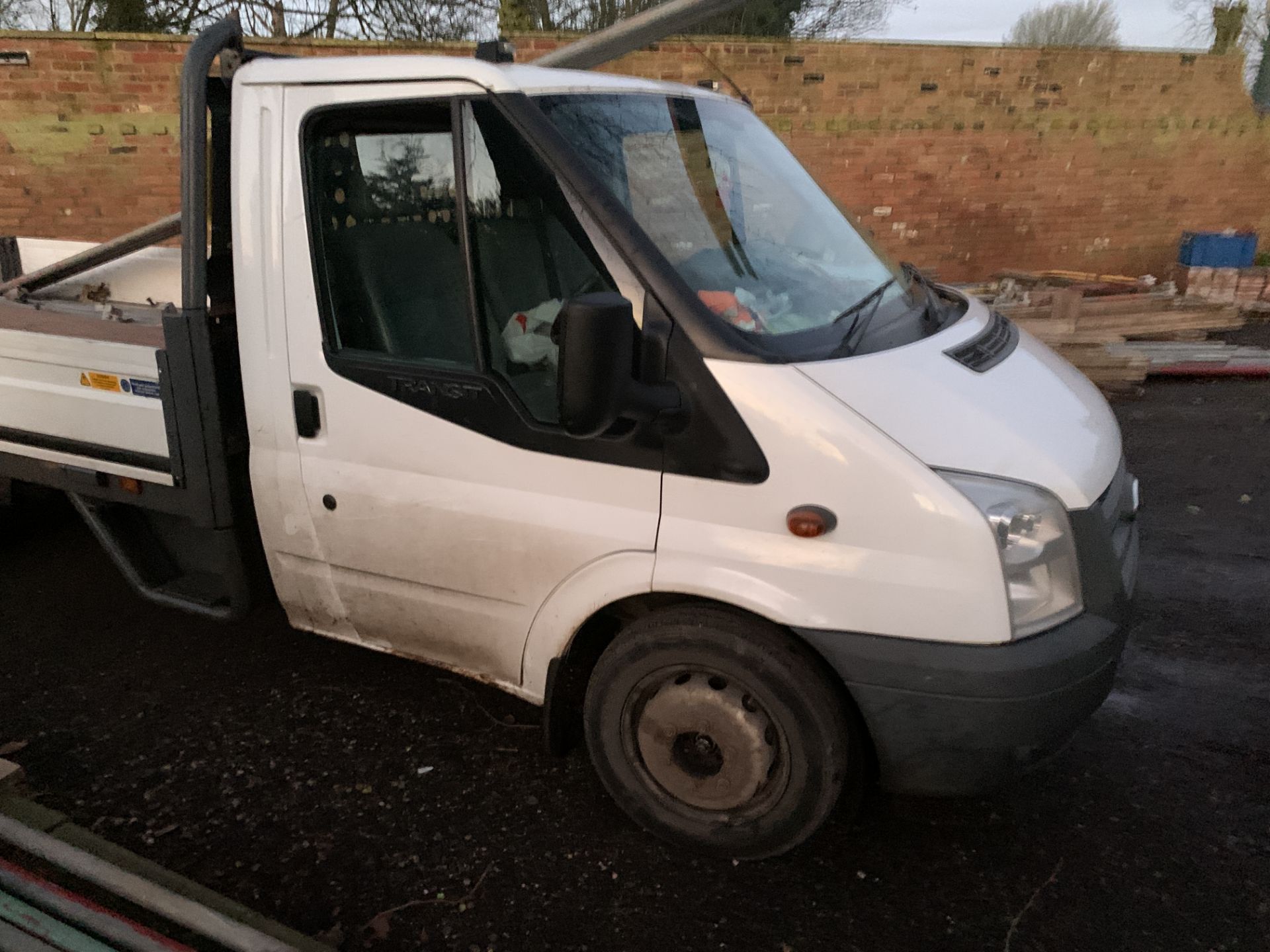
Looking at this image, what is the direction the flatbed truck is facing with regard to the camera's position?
facing the viewer and to the right of the viewer

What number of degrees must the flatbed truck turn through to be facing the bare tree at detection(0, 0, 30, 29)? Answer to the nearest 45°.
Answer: approximately 180°
